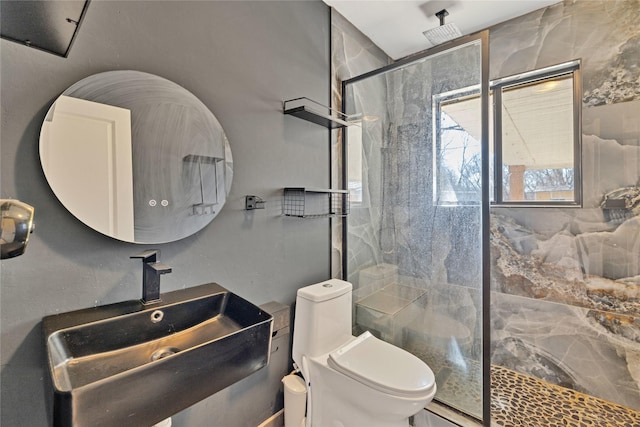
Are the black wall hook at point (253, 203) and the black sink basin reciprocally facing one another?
no

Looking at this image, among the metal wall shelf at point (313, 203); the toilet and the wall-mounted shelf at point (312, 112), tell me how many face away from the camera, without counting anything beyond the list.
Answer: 0

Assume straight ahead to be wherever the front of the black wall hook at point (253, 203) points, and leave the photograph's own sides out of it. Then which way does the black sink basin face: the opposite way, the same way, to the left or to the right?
the same way

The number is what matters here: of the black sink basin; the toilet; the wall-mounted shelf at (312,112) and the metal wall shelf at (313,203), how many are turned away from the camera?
0

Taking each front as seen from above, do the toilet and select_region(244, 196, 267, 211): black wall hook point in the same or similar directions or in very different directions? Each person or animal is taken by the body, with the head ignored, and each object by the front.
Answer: same or similar directions

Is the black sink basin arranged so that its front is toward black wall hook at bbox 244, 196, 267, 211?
no

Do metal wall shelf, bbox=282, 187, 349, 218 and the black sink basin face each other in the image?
no

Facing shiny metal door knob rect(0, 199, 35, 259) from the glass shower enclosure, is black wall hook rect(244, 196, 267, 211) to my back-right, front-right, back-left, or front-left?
front-right

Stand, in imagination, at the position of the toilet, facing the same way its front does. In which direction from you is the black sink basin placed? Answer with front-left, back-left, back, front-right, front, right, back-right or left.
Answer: right

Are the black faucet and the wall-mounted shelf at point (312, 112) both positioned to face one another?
no

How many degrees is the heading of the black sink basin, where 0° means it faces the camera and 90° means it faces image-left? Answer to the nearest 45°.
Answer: approximately 315°

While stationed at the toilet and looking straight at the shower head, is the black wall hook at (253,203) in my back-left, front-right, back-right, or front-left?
back-left

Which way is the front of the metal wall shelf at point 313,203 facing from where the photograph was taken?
facing the viewer and to the right of the viewer

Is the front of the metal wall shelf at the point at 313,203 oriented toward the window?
no

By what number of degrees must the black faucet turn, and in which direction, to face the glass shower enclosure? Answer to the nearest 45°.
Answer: approximately 45° to its left
